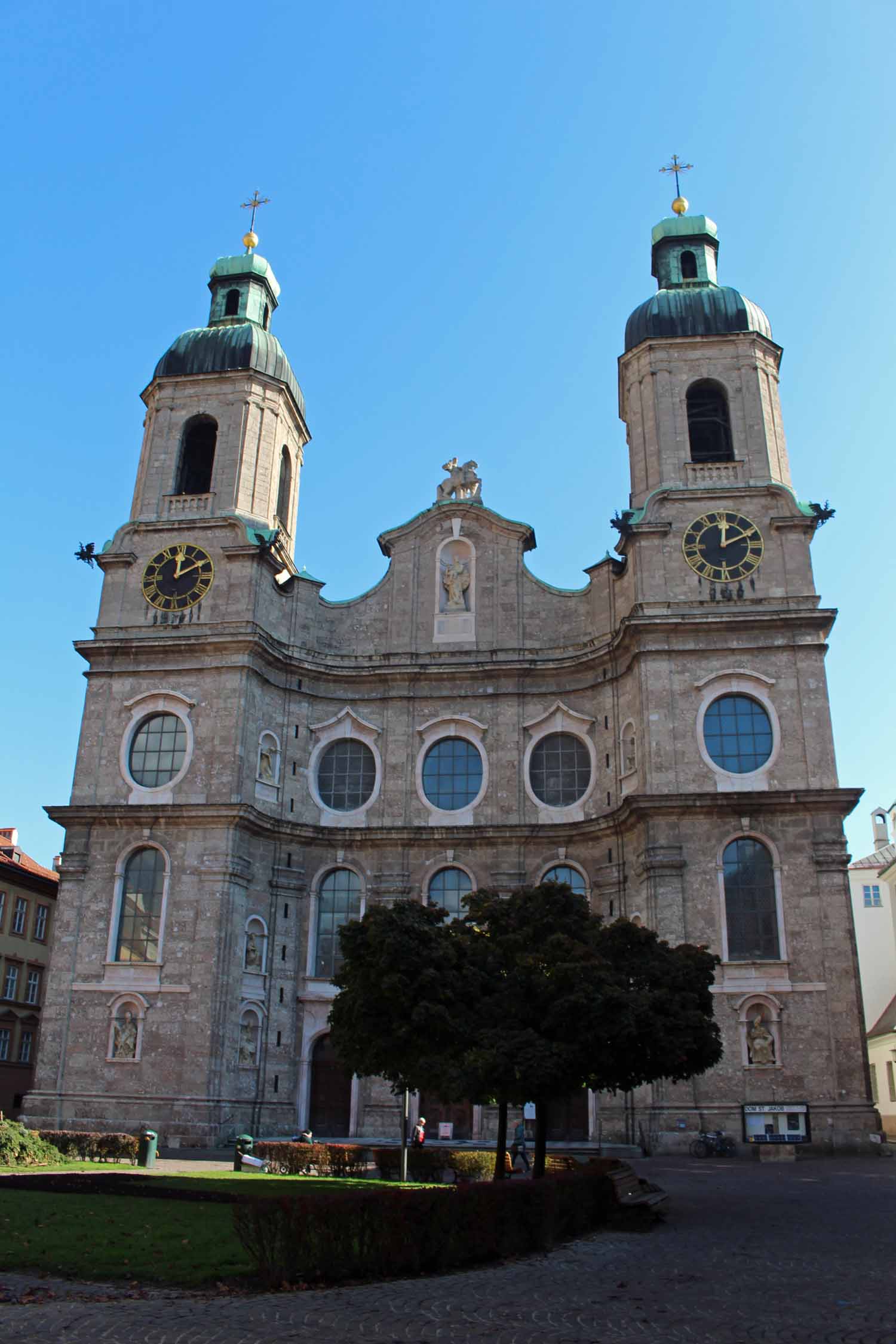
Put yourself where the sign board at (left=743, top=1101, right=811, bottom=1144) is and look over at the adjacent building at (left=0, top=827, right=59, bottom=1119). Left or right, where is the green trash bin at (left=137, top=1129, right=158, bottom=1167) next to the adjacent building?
left

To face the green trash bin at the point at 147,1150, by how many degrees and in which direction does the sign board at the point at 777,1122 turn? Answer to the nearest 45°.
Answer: approximately 45° to its right

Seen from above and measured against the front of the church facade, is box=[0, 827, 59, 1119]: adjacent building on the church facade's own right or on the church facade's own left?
on the church facade's own right
